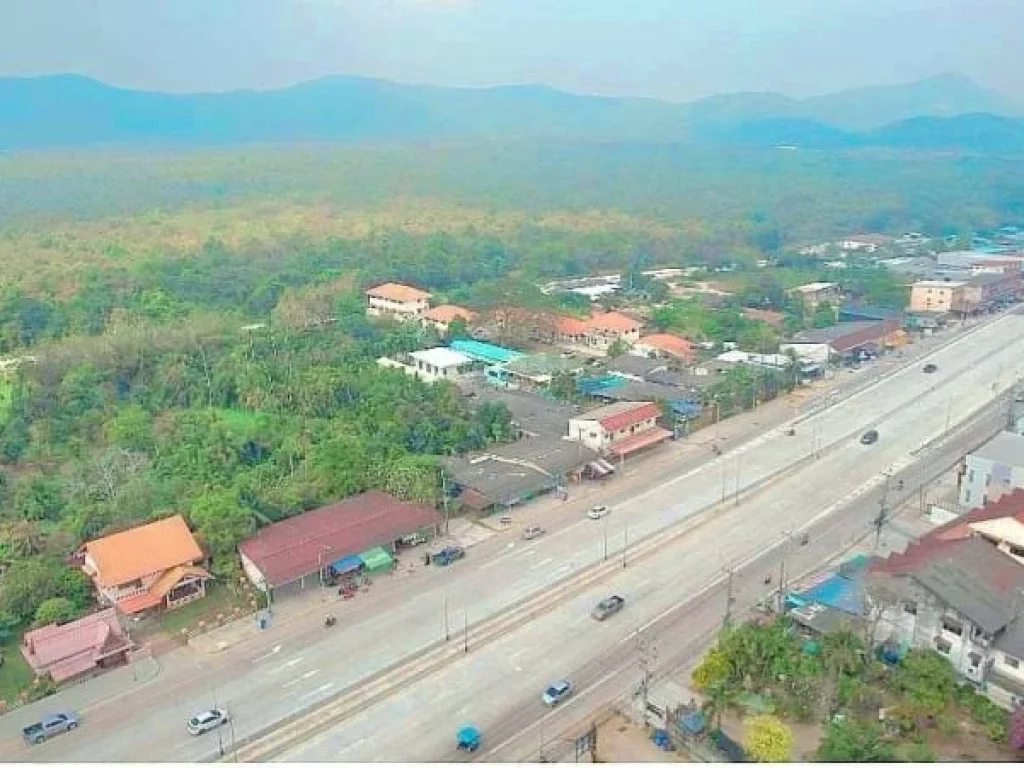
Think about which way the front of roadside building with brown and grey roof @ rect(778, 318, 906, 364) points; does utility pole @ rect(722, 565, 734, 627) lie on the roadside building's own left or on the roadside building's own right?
on the roadside building's own right

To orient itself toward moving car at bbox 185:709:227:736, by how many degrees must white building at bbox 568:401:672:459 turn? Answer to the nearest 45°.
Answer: approximately 90° to its right

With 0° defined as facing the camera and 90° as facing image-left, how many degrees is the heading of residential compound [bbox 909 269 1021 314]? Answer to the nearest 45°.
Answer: approximately 315°

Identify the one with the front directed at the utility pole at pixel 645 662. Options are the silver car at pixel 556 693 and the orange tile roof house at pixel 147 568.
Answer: the orange tile roof house

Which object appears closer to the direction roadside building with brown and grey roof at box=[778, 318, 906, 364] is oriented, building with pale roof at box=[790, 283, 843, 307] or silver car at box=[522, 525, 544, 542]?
the silver car

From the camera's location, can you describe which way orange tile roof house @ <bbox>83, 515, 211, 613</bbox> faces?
facing the viewer and to the right of the viewer

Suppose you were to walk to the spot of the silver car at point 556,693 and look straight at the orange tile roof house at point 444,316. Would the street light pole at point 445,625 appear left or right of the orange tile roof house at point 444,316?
left

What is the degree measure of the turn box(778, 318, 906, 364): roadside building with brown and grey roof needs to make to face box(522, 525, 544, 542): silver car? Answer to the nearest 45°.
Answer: approximately 45° to its right

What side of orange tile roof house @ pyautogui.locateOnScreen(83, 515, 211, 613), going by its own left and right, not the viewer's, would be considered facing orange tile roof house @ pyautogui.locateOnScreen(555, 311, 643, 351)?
left

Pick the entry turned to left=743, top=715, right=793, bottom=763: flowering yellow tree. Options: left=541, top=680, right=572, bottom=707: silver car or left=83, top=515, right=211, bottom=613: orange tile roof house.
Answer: the orange tile roof house

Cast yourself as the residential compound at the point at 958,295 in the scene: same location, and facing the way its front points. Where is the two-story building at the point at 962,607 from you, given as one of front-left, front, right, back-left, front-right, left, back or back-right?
front-right

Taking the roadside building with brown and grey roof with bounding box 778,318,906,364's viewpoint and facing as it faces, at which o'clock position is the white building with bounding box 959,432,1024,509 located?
The white building is roughly at 1 o'clock from the roadside building with brown and grey roof.

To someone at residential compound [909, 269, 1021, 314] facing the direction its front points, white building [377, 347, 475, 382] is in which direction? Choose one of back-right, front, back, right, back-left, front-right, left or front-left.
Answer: right

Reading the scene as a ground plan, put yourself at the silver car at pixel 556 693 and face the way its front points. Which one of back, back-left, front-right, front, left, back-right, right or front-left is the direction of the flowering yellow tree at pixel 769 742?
left

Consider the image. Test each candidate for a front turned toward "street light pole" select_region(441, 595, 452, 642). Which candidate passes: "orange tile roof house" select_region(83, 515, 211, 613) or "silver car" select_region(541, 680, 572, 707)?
the orange tile roof house

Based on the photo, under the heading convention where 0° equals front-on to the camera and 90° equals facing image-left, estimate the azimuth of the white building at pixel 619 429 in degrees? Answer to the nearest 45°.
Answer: approximately 315°
